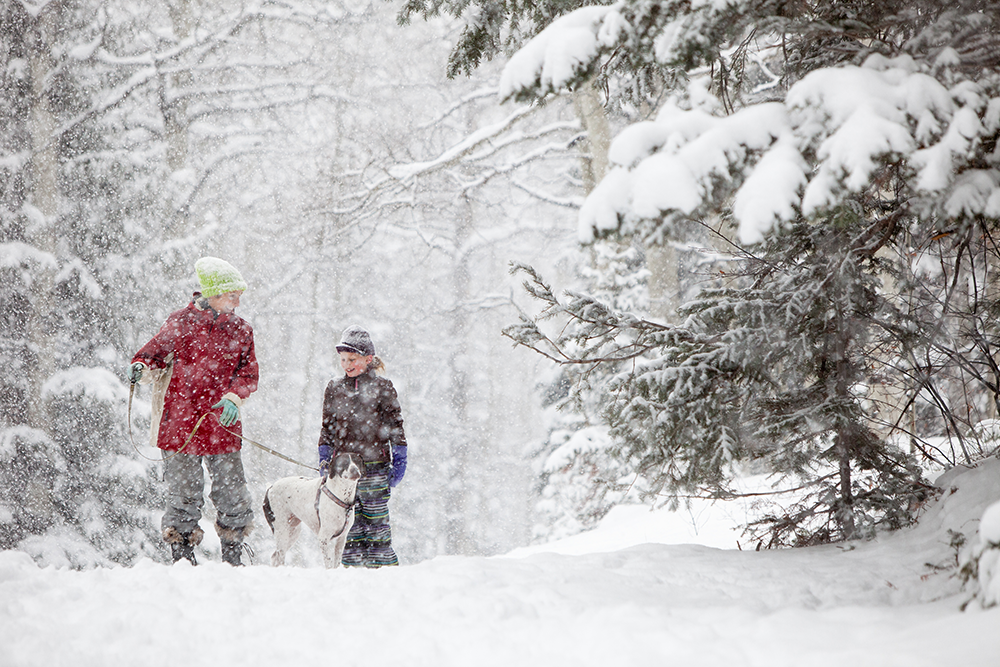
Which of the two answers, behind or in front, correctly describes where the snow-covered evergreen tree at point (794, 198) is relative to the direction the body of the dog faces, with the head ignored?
in front

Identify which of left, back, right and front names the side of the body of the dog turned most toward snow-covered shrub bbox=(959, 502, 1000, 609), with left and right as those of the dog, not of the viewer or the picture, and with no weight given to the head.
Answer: front

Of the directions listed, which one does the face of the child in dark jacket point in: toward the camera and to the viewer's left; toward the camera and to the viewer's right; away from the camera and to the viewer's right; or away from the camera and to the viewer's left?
toward the camera and to the viewer's left

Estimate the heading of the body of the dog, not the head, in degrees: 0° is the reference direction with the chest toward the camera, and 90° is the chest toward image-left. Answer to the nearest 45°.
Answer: approximately 315°

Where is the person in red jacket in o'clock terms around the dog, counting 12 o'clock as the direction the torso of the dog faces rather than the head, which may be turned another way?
The person in red jacket is roughly at 5 o'clock from the dog.
